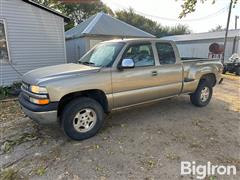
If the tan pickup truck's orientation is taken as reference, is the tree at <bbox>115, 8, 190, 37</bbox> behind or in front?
behind

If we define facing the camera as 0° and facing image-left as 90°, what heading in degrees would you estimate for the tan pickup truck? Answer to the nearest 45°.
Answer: approximately 45°

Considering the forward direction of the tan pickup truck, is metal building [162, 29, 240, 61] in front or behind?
behind

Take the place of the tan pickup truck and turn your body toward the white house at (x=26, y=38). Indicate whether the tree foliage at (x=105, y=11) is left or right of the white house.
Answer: right

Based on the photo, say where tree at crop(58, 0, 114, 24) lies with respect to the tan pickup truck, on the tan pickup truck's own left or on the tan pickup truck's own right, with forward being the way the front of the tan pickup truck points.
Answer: on the tan pickup truck's own right

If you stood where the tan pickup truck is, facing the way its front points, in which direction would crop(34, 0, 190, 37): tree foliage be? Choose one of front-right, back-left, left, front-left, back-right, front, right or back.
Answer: back-right

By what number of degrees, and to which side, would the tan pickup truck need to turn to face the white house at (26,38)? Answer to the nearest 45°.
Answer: approximately 90° to its right

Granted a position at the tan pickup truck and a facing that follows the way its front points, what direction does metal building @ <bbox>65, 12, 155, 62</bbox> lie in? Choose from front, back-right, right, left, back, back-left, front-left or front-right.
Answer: back-right

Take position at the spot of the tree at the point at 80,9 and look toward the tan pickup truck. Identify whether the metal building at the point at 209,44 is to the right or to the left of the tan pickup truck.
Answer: left
